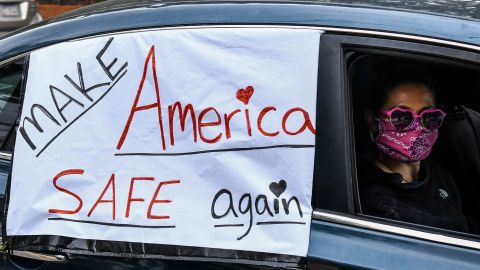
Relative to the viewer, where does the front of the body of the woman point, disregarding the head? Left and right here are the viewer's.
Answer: facing the viewer and to the right of the viewer

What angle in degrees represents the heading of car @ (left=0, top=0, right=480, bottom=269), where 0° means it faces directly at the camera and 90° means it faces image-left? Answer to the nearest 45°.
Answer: approximately 270°

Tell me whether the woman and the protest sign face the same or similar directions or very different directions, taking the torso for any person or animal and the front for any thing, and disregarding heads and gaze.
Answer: same or similar directions

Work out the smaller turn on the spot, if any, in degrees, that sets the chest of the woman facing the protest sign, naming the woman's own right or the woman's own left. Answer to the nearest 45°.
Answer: approximately 90° to the woman's own right

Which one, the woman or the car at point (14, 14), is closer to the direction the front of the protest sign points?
the woman

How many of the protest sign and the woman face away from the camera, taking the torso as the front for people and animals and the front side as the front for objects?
0

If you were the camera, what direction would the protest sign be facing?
facing the viewer
